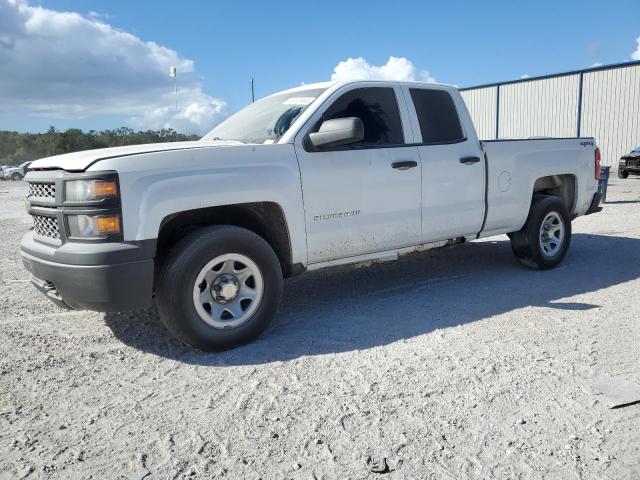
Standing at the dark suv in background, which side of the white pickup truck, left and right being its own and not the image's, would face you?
back

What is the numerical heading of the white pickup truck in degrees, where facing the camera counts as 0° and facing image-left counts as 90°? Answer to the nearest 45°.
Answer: approximately 45°

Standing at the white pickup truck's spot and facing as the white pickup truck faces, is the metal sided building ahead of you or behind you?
behind
